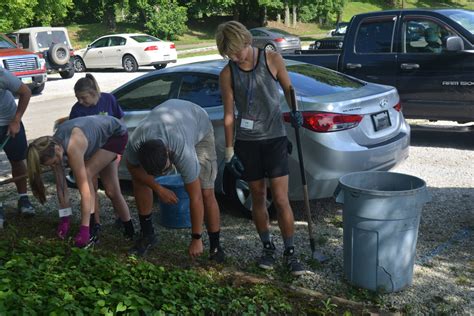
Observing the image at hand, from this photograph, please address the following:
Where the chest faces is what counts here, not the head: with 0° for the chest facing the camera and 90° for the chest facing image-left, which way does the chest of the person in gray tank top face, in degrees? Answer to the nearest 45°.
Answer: approximately 0°

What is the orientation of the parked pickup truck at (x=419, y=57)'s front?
to the viewer's right

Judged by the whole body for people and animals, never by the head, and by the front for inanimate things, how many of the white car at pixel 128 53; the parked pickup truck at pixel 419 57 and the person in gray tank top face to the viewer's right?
1

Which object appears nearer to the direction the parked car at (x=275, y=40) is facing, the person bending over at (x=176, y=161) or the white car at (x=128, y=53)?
the white car

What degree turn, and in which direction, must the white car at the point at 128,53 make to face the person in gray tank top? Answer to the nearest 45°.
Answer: approximately 135° to its left

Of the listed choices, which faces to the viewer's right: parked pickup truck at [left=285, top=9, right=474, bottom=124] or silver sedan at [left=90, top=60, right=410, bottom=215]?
the parked pickup truck

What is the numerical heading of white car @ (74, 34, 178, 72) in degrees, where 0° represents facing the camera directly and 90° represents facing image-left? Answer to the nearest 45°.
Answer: approximately 135°

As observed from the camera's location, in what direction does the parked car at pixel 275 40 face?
facing away from the viewer and to the left of the viewer

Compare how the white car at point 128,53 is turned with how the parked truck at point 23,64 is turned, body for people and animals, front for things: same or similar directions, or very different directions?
very different directions

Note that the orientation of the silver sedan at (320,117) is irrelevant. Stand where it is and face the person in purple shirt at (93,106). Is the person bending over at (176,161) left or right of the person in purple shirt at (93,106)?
left
